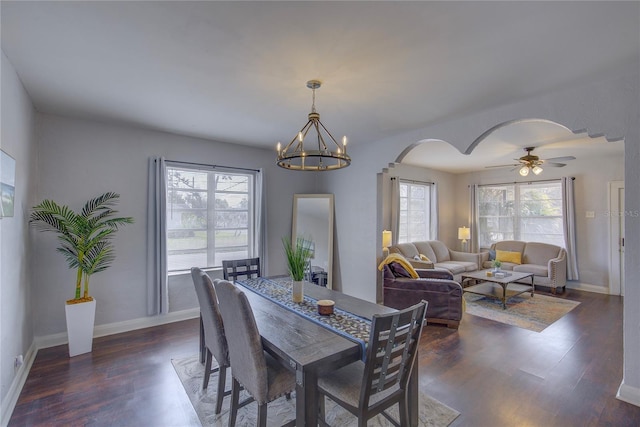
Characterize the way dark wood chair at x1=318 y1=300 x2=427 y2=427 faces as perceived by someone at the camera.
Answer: facing away from the viewer and to the left of the viewer

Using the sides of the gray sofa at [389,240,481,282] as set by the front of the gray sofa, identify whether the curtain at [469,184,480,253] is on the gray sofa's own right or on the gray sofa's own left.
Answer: on the gray sofa's own left

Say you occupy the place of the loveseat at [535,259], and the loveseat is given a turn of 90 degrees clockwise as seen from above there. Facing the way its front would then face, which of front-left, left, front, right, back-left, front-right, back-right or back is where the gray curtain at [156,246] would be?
left

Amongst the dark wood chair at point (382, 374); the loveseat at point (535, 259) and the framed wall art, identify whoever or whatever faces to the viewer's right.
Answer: the framed wall art

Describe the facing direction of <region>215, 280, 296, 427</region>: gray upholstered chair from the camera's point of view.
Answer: facing away from the viewer and to the right of the viewer

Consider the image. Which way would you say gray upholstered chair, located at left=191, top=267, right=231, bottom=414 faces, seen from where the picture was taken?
facing away from the viewer and to the right of the viewer

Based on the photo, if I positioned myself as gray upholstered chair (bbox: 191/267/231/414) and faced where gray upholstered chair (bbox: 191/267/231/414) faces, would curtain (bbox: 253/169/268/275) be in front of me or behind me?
in front

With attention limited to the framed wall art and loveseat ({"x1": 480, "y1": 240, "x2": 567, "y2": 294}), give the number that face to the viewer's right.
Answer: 1

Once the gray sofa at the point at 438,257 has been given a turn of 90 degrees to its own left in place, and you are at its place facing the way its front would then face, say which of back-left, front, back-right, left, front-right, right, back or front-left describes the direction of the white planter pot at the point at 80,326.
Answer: back

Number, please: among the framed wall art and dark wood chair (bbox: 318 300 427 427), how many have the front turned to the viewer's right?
1

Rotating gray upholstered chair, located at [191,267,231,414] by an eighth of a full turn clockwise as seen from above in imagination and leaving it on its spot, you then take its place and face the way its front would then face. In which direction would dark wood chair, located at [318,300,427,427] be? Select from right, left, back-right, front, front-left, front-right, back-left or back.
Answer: front-right

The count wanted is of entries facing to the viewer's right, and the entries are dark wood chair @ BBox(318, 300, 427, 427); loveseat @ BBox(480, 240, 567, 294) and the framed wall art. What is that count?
1

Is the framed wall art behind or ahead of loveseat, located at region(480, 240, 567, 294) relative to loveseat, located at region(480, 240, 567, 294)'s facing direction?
ahead

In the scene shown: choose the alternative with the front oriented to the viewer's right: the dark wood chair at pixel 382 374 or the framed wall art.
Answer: the framed wall art

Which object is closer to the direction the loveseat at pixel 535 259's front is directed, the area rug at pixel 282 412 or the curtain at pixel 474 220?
the area rug

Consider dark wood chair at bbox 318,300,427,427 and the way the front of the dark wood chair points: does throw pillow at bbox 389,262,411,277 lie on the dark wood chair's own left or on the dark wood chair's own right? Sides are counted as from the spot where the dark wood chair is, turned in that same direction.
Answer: on the dark wood chair's own right

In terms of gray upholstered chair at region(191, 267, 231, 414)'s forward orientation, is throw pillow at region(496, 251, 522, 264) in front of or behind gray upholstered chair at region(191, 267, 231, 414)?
in front
